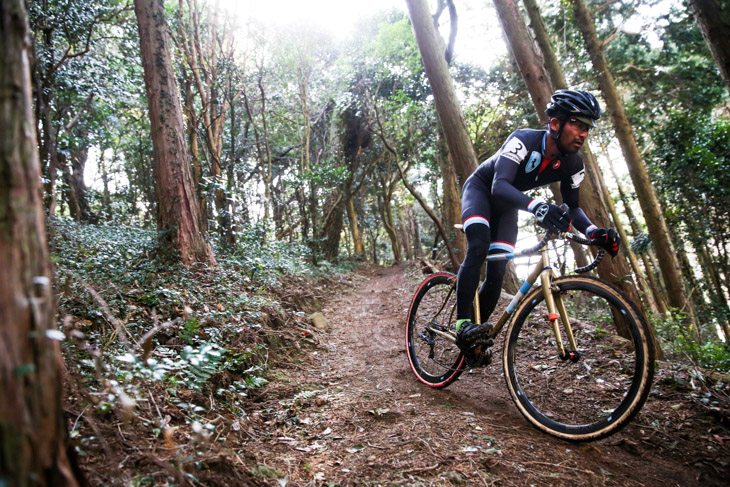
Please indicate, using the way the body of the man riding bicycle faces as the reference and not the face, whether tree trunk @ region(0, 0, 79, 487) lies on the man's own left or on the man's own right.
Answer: on the man's own right

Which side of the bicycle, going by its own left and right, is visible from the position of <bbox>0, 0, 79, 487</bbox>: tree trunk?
right
